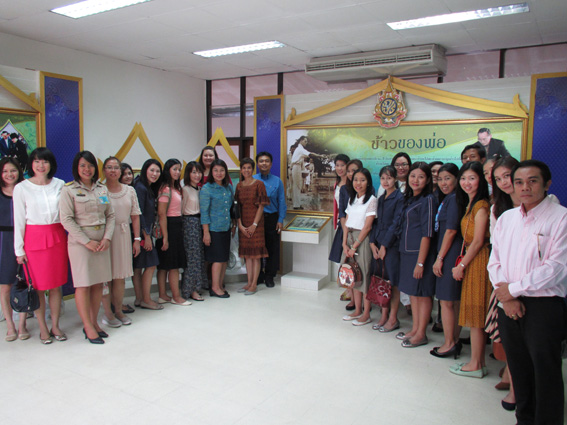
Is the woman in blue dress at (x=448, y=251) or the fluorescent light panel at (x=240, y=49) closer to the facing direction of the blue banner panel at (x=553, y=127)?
the woman in blue dress

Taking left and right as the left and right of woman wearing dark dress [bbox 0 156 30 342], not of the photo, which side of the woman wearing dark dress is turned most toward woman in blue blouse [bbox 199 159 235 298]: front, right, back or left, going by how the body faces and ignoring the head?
left

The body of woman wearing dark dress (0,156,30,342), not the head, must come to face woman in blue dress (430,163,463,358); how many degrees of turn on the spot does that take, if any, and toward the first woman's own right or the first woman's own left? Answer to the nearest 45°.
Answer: approximately 45° to the first woman's own left

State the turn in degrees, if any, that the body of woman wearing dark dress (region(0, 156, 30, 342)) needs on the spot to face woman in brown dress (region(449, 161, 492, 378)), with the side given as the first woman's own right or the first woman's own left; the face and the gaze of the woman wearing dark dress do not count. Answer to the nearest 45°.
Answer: approximately 45° to the first woman's own left

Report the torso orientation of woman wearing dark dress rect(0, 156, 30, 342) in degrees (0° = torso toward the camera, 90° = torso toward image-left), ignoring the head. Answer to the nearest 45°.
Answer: approximately 0°
